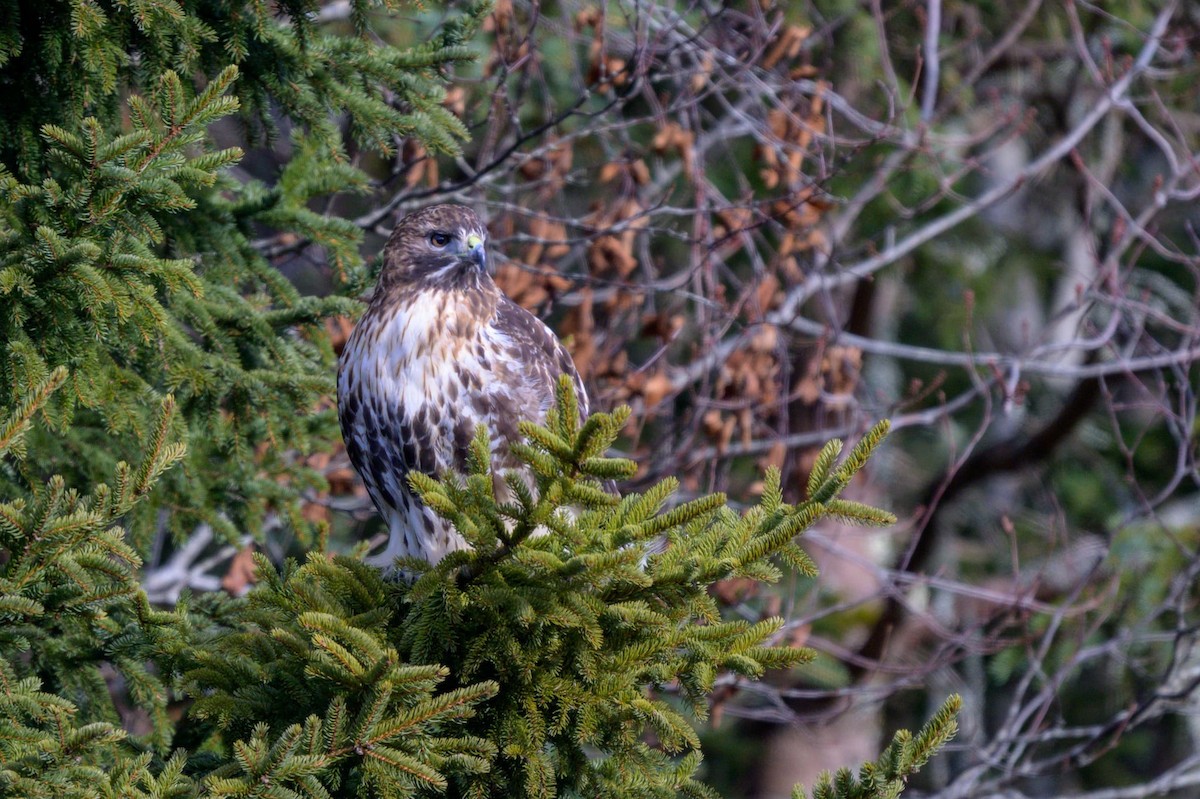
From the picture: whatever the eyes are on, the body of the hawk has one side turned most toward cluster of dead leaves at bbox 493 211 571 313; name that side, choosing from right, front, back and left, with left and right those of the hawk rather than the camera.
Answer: back

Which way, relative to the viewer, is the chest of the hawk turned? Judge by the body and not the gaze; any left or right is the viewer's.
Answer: facing the viewer

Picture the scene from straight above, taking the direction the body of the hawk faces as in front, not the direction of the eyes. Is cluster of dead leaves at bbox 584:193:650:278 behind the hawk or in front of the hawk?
behind

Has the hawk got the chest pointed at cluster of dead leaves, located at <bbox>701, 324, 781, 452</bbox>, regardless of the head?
no

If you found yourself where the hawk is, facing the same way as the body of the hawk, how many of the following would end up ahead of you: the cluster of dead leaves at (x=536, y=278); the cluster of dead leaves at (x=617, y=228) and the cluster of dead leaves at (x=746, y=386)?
0
